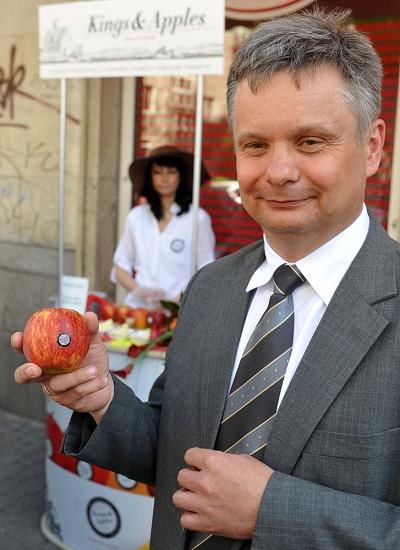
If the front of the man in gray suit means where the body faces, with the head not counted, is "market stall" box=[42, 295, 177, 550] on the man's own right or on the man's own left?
on the man's own right

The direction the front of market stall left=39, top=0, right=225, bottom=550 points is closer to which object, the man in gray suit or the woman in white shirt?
the man in gray suit

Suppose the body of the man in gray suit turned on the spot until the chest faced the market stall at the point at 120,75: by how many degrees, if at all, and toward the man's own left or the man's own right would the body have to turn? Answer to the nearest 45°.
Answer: approximately 135° to the man's own right

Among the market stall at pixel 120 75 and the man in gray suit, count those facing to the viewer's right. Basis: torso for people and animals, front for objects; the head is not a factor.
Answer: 0

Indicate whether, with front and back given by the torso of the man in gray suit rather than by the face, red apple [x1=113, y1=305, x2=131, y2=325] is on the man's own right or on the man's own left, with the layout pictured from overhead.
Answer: on the man's own right

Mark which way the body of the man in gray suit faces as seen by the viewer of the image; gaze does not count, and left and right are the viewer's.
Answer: facing the viewer and to the left of the viewer

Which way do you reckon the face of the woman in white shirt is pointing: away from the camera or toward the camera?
toward the camera

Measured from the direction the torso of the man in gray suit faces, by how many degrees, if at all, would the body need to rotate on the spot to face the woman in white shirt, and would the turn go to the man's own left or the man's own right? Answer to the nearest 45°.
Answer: approximately 135° to the man's own right

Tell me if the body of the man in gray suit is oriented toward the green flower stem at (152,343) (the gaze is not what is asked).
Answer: no

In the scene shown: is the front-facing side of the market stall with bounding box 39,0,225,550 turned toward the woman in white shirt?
no

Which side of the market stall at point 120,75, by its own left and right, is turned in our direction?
front
